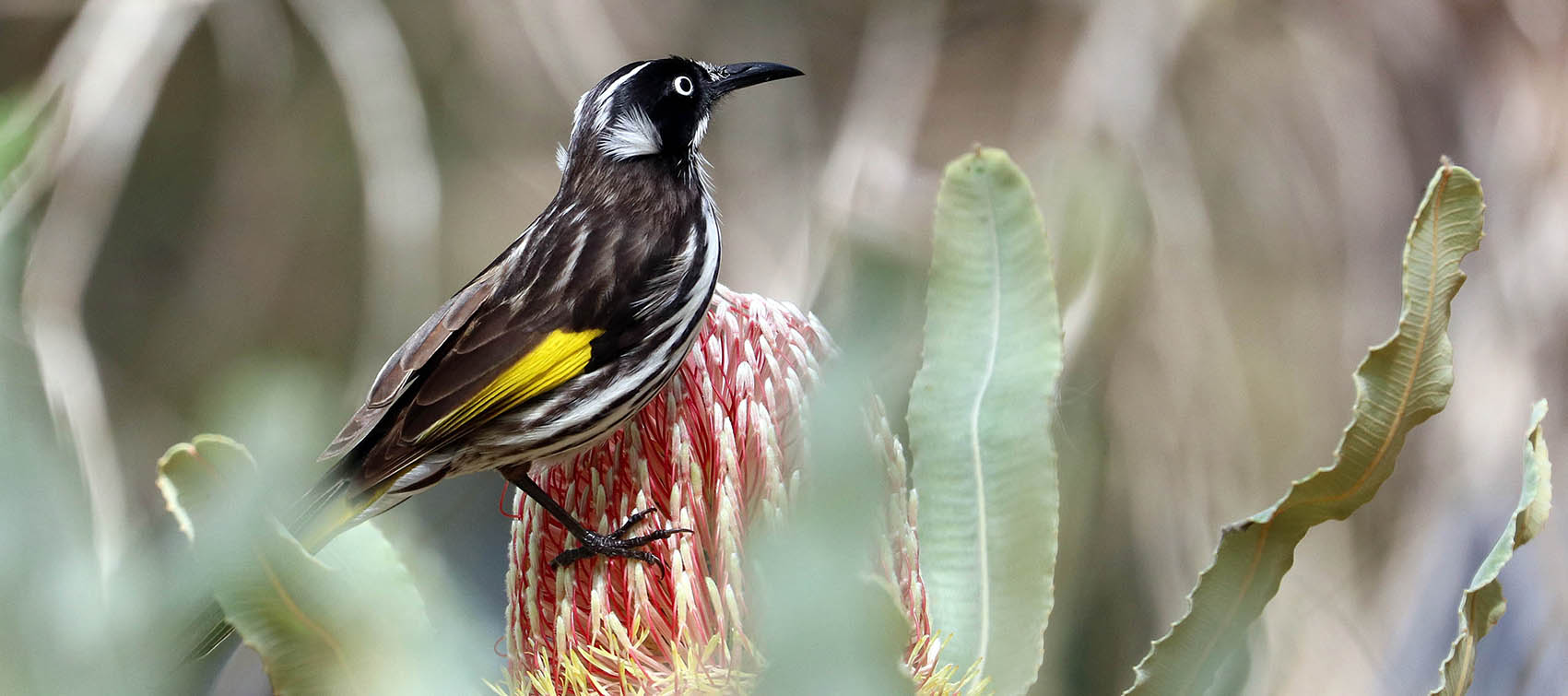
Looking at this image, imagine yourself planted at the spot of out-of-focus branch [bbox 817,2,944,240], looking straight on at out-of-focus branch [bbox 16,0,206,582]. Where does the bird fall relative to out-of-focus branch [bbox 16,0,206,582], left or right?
left

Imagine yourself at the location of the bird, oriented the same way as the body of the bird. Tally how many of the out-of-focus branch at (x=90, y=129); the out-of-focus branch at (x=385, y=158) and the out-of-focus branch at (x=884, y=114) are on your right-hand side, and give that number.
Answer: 0

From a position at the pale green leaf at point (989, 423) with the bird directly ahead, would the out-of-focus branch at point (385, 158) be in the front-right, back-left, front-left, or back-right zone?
front-right

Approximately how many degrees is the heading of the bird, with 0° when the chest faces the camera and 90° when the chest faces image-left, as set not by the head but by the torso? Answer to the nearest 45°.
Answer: approximately 270°

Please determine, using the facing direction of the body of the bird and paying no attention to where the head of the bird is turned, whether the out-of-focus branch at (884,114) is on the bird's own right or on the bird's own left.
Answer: on the bird's own left

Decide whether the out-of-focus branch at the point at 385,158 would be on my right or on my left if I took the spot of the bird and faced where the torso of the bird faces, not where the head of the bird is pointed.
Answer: on my left
